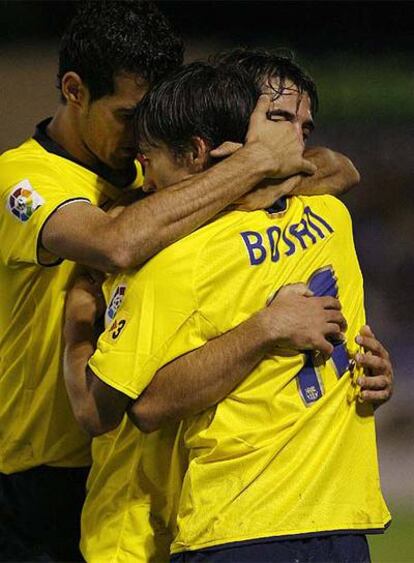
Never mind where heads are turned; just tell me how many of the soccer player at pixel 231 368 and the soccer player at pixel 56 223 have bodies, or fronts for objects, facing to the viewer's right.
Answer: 1

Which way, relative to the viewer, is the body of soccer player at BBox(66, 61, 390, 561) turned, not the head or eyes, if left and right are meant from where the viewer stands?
facing away from the viewer and to the left of the viewer

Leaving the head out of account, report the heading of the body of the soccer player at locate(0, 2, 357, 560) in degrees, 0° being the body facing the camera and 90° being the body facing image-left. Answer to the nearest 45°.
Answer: approximately 270°
